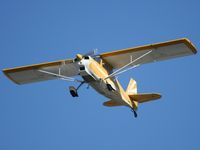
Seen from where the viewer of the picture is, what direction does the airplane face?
facing the viewer and to the left of the viewer
